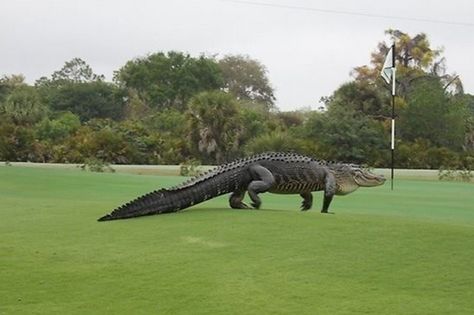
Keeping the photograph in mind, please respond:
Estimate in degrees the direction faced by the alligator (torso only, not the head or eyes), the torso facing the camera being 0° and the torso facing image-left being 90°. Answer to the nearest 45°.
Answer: approximately 270°
